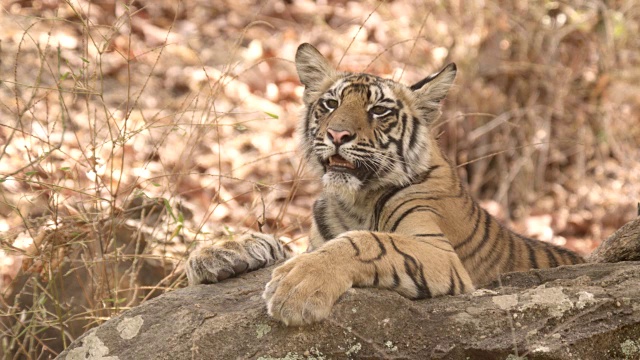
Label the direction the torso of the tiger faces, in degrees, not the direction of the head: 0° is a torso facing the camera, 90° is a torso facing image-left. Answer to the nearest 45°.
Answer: approximately 45°

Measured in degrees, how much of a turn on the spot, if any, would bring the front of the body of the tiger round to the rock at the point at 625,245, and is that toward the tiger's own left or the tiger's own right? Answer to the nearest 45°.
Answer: approximately 135° to the tiger's own left
